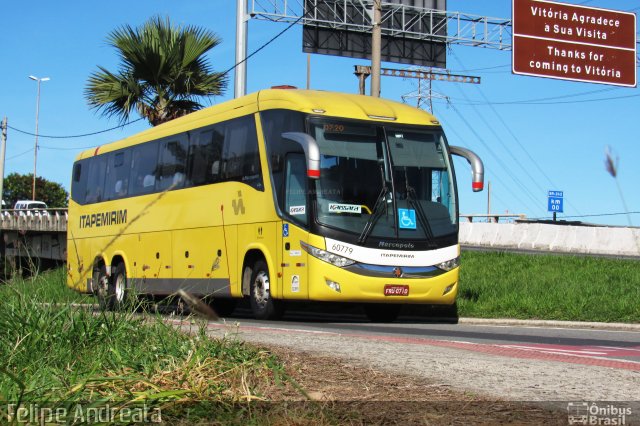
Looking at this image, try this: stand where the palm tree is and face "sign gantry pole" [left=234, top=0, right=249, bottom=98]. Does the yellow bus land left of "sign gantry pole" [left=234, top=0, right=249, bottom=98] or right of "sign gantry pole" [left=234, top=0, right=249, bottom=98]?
right

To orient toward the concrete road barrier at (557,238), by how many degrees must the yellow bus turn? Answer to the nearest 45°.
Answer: approximately 90° to its left

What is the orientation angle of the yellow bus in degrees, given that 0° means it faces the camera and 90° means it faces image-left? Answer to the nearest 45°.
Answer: approximately 315°

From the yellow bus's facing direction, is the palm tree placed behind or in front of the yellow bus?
behind

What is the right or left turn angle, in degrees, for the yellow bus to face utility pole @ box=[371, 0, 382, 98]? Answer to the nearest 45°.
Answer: approximately 135° to its left

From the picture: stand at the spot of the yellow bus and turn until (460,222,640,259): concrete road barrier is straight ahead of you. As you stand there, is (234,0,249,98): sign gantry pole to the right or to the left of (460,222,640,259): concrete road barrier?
left

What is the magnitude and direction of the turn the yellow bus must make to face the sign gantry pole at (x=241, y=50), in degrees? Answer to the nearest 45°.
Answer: approximately 135° to its left

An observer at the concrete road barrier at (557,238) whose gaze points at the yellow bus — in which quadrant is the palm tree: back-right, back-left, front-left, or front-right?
front-right
